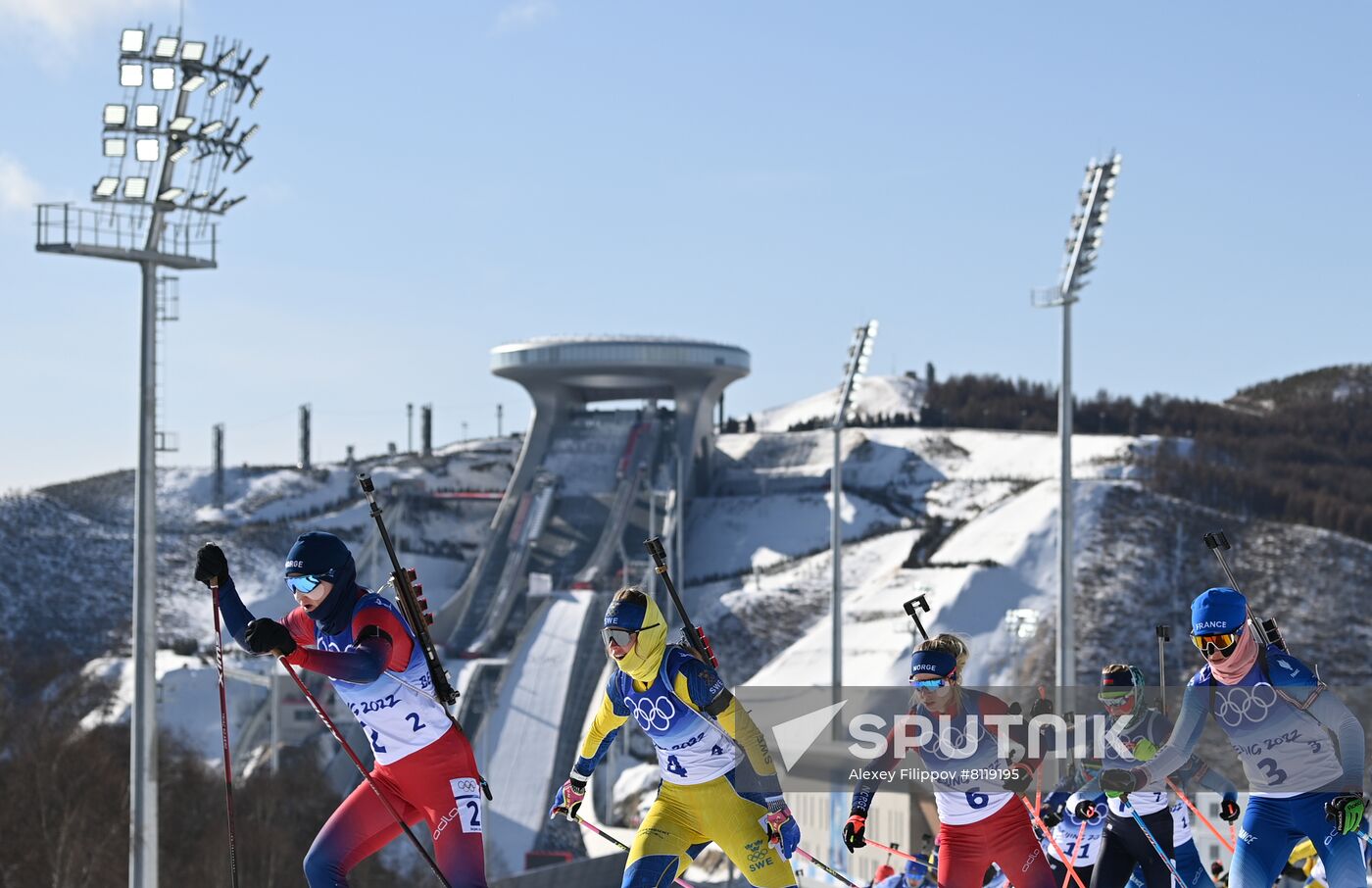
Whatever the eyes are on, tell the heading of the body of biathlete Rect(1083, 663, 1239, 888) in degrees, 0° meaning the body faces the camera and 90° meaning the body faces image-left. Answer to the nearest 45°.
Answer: approximately 45°

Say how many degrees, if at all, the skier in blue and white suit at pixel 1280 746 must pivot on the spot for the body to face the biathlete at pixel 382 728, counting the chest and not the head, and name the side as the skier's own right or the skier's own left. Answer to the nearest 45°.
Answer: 0° — they already face them

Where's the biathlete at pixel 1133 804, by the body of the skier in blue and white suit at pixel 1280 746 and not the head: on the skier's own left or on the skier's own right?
on the skier's own right

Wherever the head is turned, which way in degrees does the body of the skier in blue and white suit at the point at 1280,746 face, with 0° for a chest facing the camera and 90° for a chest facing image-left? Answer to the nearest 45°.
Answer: approximately 45°
